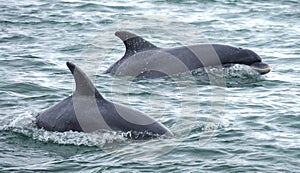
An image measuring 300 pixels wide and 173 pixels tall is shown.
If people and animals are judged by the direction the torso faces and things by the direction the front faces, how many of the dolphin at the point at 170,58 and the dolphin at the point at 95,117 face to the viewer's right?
2

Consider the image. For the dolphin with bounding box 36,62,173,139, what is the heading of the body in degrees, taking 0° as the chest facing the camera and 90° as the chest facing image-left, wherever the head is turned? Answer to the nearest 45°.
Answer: approximately 270°

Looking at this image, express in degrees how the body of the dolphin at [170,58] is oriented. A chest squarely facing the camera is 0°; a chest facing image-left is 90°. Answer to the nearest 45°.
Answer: approximately 270°

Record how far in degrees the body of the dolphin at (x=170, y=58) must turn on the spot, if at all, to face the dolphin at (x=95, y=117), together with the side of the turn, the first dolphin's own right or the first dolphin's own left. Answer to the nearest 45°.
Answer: approximately 90° to the first dolphin's own right

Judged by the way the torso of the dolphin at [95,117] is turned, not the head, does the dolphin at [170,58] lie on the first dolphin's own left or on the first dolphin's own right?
on the first dolphin's own left
